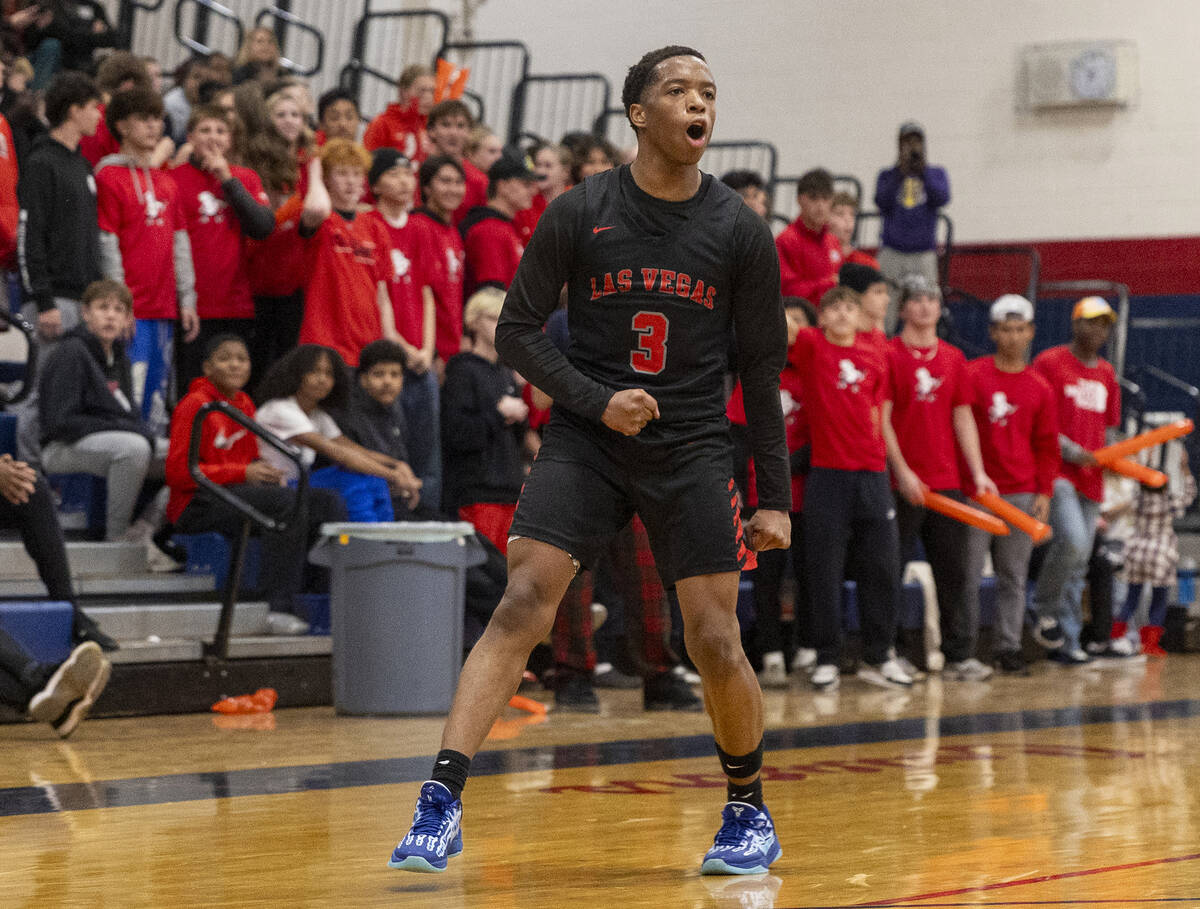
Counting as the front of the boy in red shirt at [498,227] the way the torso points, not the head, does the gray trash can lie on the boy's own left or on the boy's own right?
on the boy's own right

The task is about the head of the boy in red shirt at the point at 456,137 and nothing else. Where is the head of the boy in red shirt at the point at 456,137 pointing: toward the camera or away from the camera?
toward the camera

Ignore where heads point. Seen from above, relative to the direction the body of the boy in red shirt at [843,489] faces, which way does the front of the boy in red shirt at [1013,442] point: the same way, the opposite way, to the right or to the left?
the same way

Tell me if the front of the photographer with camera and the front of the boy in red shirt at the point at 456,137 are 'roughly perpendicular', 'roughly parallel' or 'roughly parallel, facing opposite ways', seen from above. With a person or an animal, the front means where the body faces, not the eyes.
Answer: roughly parallel

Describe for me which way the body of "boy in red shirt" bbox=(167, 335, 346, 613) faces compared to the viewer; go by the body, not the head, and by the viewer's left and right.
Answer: facing the viewer and to the right of the viewer

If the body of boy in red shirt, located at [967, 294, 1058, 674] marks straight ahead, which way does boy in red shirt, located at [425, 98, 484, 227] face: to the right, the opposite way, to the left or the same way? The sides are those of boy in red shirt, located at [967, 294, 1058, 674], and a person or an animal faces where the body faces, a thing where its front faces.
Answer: the same way

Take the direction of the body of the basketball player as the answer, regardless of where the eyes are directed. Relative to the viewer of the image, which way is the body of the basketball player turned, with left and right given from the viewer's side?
facing the viewer

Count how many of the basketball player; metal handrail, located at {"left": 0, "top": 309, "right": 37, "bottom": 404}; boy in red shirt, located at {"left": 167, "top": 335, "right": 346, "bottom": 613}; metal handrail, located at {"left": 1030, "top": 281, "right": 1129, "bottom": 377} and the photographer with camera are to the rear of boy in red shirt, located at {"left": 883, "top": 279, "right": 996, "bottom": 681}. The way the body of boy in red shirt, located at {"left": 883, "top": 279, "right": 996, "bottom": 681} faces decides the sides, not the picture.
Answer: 2

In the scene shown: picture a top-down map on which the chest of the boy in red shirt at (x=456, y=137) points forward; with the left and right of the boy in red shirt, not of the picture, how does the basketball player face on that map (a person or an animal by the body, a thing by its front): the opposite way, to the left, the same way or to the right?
the same way

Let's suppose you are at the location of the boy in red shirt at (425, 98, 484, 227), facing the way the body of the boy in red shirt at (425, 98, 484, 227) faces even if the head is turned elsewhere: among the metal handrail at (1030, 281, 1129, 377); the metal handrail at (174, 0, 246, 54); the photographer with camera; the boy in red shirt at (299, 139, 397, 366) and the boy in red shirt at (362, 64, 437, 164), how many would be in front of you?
1

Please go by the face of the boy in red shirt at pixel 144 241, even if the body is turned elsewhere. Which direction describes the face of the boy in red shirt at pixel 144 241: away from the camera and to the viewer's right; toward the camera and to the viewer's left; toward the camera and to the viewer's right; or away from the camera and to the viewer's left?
toward the camera and to the viewer's right

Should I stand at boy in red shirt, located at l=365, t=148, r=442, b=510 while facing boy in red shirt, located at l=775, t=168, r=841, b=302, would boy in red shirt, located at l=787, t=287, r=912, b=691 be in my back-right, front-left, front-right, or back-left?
front-right

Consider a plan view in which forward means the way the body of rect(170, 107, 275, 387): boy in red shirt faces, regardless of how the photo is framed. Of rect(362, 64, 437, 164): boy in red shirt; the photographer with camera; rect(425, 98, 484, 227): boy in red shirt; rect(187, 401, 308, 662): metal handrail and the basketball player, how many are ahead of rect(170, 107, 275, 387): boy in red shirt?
2

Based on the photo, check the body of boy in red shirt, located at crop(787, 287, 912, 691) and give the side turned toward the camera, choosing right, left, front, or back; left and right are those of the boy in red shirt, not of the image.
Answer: front

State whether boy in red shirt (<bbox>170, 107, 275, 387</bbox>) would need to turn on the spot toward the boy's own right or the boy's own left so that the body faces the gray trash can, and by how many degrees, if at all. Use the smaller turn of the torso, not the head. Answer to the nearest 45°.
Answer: approximately 45° to the boy's own left

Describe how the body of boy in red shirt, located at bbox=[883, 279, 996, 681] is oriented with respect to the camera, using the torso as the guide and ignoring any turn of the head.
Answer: toward the camera

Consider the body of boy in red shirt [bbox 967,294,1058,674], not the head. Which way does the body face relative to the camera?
toward the camera
